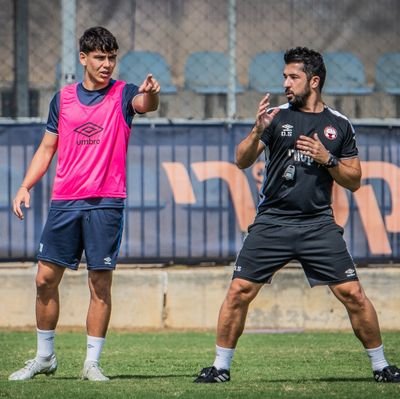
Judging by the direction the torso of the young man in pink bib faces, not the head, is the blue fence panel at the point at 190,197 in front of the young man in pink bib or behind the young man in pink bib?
behind

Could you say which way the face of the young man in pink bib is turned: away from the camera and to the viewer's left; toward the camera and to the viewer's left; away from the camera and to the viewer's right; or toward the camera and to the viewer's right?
toward the camera and to the viewer's right

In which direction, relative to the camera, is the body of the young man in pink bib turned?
toward the camera

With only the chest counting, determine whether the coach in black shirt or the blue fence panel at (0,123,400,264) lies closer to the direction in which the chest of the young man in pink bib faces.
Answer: the coach in black shirt

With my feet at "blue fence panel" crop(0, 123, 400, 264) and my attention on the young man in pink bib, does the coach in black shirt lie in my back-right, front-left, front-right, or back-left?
front-left

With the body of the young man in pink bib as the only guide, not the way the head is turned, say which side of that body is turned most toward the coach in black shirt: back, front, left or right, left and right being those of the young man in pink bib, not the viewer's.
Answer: left

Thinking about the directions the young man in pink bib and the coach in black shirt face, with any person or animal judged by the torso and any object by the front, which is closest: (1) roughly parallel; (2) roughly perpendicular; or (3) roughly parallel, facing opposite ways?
roughly parallel

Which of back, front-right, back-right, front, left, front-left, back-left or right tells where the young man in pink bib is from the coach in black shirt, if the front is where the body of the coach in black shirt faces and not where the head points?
right

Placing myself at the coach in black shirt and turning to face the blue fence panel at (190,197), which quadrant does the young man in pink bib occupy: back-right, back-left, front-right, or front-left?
front-left

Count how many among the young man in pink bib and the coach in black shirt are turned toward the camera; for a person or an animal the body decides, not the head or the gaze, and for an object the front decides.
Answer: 2

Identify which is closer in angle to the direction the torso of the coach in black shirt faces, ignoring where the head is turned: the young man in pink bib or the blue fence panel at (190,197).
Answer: the young man in pink bib

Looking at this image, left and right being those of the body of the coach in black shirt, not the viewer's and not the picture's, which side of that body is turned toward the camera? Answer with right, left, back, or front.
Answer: front
